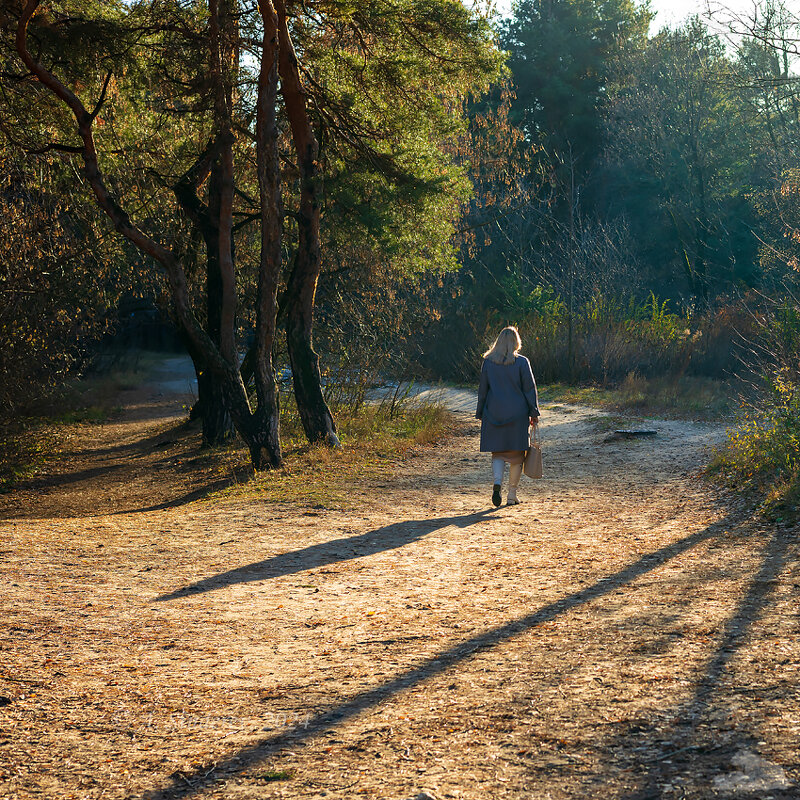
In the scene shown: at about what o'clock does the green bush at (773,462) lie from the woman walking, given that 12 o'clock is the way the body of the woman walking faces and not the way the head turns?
The green bush is roughly at 3 o'clock from the woman walking.

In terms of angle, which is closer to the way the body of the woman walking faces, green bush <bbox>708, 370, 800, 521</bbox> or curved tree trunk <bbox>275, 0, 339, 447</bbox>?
the curved tree trunk

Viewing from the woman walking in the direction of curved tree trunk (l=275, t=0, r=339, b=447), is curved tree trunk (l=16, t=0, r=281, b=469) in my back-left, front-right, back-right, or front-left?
front-left

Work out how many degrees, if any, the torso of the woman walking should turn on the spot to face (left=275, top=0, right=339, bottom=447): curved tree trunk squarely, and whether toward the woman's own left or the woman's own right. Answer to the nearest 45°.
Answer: approximately 45° to the woman's own left

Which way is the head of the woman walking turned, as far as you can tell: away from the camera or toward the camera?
away from the camera

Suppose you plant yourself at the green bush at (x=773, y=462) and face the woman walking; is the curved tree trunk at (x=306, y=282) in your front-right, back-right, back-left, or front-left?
front-right

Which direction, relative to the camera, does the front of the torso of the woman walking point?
away from the camera

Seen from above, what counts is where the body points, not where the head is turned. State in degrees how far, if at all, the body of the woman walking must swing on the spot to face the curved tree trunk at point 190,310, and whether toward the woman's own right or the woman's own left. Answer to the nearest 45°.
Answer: approximately 45° to the woman's own left
